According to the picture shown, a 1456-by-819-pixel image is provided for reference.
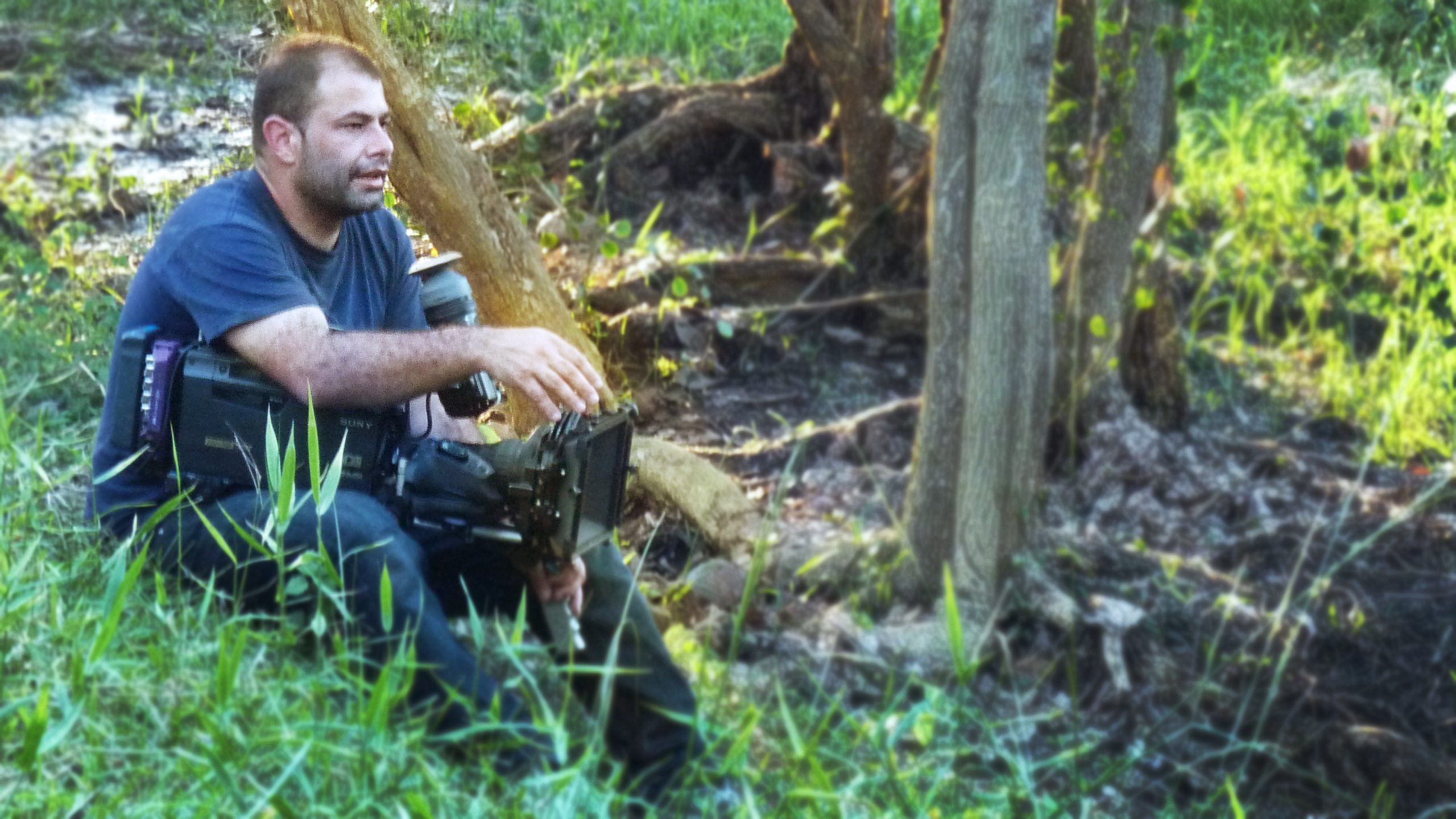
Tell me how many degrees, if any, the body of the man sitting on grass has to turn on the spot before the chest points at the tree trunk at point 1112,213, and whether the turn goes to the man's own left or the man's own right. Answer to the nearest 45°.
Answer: approximately 90° to the man's own left

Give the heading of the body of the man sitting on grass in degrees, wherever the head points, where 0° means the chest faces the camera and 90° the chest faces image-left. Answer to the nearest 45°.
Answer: approximately 315°

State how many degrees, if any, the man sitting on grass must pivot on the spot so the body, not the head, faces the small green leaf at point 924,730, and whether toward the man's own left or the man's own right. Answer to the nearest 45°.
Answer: approximately 45° to the man's own left

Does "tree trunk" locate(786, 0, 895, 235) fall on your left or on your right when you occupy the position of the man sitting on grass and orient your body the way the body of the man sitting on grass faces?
on your left
